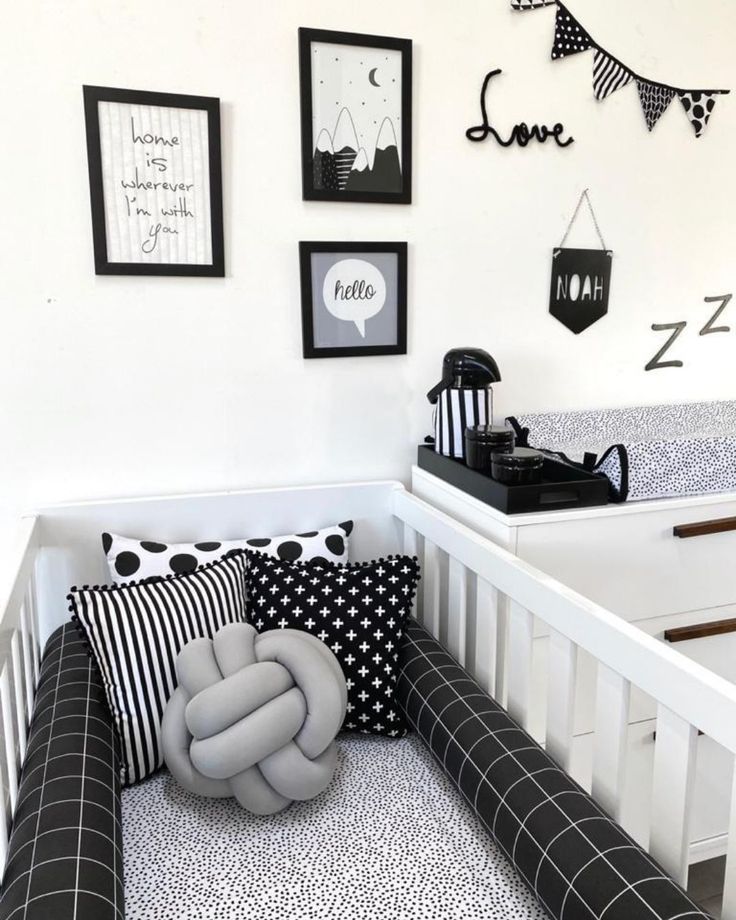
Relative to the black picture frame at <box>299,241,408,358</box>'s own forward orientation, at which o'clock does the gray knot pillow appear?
The gray knot pillow is roughly at 12 o'clock from the black picture frame.

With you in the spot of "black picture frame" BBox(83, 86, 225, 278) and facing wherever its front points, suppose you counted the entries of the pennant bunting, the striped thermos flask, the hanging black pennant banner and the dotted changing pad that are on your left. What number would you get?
4

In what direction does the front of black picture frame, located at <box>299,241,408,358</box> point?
toward the camera

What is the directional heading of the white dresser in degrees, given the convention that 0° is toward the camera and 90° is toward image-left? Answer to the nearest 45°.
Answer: approximately 315°

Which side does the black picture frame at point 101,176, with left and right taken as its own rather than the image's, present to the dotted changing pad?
left

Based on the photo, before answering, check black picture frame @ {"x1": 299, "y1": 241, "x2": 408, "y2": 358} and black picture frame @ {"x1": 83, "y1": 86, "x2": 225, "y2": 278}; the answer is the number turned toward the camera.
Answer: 2

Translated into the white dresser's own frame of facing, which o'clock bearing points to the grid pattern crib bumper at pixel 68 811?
The grid pattern crib bumper is roughly at 3 o'clock from the white dresser.

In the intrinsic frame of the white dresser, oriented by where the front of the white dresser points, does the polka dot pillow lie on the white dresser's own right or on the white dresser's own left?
on the white dresser's own right

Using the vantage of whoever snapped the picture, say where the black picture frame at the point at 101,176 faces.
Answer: facing the viewer

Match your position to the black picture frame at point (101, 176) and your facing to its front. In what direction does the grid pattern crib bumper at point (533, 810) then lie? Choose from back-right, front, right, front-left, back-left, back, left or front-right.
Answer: front-left

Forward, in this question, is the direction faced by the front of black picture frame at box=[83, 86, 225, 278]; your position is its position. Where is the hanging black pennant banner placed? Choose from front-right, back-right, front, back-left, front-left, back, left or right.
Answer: left

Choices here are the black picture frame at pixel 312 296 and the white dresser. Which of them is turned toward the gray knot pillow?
the black picture frame
